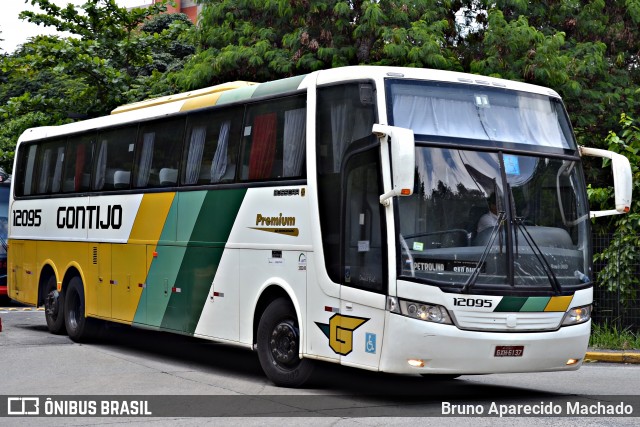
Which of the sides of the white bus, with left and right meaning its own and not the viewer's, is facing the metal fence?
left

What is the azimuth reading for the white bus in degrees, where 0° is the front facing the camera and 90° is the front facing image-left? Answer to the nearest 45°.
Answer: approximately 315°

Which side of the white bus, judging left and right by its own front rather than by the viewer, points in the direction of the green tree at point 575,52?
left

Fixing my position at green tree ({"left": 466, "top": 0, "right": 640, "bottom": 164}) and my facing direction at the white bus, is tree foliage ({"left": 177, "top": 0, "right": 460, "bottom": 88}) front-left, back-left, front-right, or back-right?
front-right
